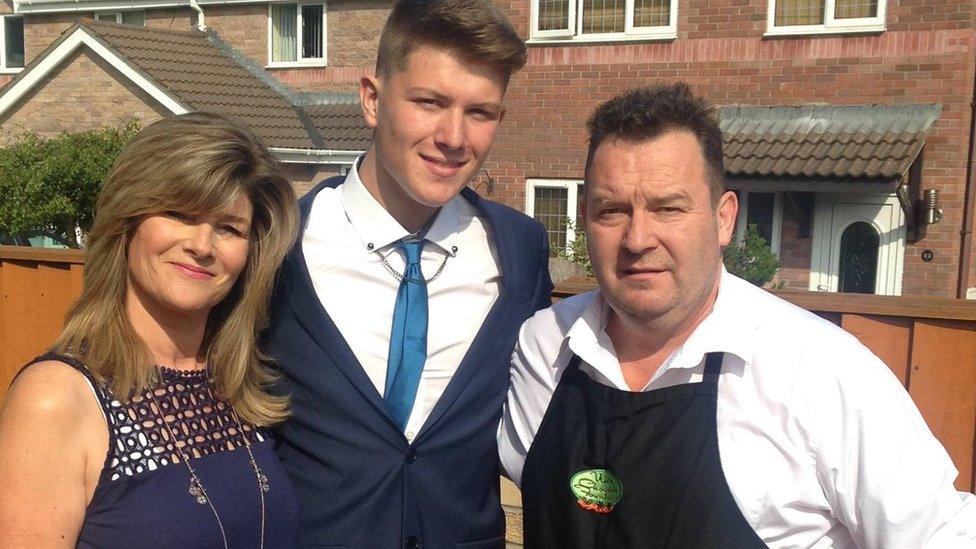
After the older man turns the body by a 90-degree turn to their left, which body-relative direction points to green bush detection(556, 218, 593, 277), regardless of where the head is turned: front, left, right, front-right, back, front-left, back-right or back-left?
back-left

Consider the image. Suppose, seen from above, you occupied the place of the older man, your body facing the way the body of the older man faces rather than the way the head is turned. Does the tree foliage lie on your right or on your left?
on your right

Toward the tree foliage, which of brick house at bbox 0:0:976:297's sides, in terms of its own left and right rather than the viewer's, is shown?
right

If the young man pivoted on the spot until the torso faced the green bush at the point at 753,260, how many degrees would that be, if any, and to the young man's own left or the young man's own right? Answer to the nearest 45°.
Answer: approximately 135° to the young man's own left

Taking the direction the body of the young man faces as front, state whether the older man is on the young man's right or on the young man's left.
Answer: on the young man's left

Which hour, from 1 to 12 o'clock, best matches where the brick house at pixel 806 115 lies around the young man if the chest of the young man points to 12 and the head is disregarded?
The brick house is roughly at 7 o'clock from the young man.

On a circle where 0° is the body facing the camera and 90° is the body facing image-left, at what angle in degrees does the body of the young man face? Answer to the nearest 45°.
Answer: approximately 0°

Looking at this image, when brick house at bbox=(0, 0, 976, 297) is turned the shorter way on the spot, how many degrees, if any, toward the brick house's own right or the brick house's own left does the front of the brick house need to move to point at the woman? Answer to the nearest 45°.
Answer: approximately 45° to the brick house's own right

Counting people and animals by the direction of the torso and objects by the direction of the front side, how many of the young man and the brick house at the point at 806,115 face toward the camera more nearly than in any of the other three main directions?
2

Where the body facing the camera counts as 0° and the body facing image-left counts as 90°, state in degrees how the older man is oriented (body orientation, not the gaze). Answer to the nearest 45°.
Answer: approximately 45°
